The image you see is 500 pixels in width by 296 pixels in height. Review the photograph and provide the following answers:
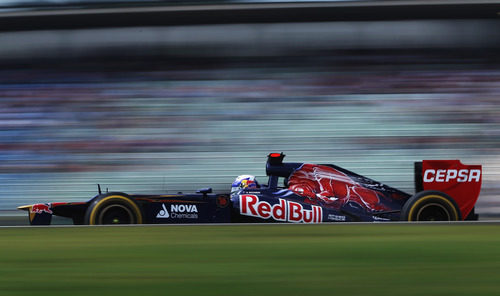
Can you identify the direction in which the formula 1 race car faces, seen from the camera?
facing to the left of the viewer

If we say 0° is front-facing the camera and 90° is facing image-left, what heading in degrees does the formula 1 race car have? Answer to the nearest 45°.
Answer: approximately 90°
